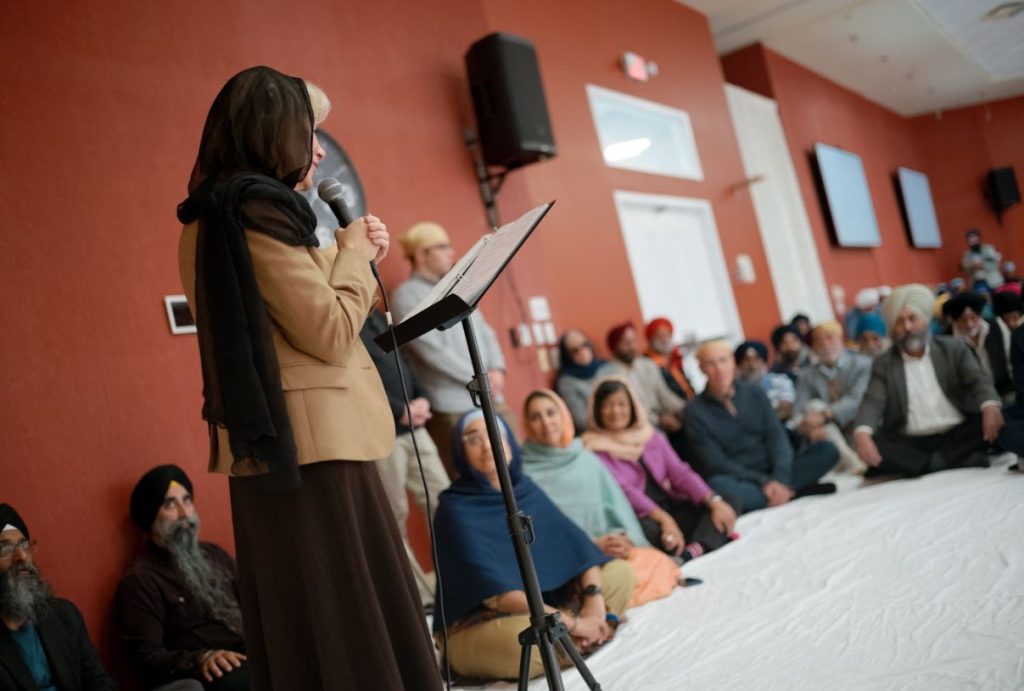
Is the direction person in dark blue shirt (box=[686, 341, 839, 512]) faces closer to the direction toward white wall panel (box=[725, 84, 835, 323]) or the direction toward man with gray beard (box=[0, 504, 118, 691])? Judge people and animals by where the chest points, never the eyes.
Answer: the man with gray beard

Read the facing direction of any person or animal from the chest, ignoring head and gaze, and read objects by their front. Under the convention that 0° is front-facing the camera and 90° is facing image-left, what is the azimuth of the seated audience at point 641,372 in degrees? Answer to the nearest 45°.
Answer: approximately 315°

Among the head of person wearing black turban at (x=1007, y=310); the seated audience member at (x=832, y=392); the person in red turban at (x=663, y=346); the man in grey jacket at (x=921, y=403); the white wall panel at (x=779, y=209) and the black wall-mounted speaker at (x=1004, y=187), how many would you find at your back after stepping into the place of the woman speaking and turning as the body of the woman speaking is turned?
0

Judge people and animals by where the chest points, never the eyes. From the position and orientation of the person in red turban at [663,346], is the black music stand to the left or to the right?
on their right

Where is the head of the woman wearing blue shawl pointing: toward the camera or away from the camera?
toward the camera

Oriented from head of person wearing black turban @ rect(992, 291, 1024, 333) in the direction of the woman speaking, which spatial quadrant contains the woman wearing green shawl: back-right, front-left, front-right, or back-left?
front-right

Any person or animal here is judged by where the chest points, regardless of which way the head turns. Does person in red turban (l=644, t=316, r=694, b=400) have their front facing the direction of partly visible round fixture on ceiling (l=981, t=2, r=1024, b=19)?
no

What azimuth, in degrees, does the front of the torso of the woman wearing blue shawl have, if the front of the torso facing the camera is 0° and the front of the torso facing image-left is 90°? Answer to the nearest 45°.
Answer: approximately 315°

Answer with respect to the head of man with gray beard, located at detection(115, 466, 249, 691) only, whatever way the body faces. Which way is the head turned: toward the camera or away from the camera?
toward the camera

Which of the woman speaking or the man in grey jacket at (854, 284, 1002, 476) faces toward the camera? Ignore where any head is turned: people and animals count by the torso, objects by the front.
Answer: the man in grey jacket

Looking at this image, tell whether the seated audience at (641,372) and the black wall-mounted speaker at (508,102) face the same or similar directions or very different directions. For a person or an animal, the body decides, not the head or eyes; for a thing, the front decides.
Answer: same or similar directions

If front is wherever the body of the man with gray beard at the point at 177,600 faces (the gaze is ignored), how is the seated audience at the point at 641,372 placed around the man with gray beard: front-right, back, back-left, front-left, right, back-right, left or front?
left
